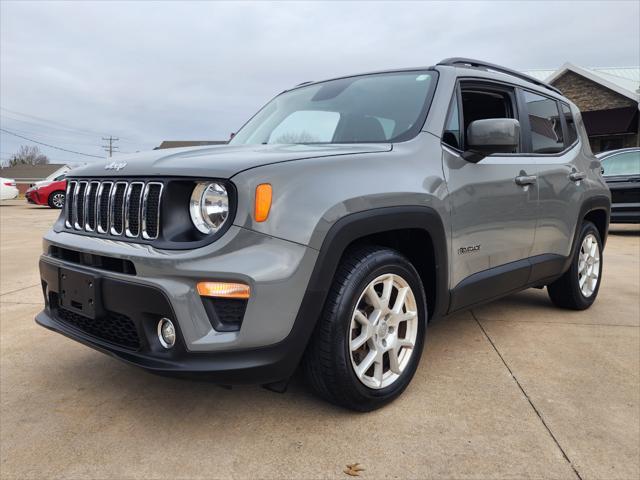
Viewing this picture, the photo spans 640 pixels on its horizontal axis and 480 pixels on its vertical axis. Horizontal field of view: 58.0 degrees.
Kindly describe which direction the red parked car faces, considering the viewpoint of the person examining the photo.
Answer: facing the viewer and to the left of the viewer

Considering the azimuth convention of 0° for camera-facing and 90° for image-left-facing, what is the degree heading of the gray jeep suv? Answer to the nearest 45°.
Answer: approximately 45°

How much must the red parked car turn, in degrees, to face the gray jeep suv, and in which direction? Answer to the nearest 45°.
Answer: approximately 45° to its left

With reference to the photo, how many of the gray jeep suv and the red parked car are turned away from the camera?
0

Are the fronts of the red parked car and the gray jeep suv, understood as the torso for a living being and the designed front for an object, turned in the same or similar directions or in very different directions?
same or similar directions

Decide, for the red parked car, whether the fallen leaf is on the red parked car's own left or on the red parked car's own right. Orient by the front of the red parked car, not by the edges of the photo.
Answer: on the red parked car's own left
